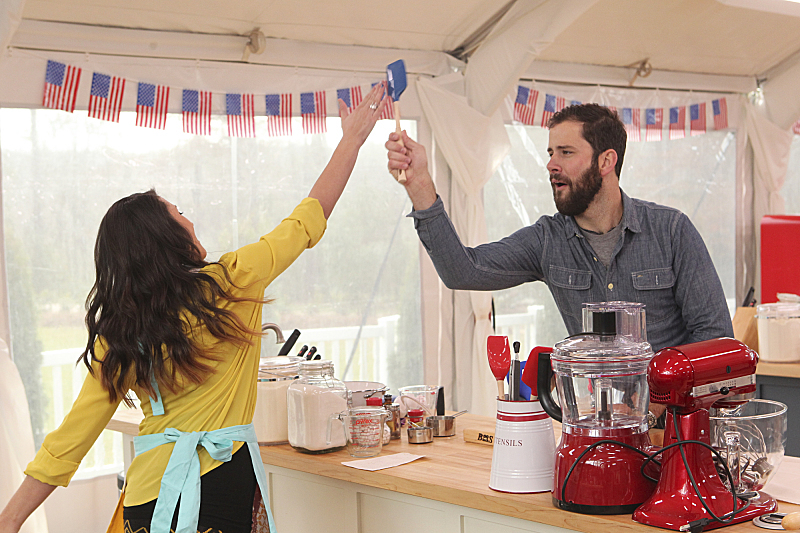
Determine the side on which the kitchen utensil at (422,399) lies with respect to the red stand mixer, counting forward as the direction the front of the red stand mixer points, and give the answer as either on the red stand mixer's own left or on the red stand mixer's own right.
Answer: on the red stand mixer's own left

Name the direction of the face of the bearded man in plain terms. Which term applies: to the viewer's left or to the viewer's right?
to the viewer's left

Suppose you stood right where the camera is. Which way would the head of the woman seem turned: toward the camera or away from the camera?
away from the camera

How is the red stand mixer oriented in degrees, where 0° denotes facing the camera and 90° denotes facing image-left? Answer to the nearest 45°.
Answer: approximately 225°
